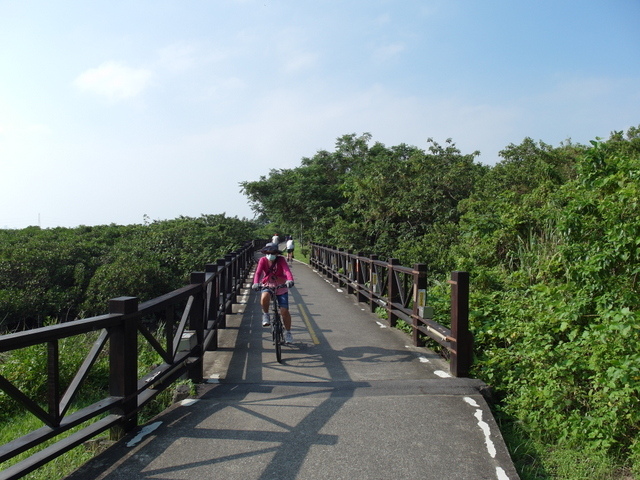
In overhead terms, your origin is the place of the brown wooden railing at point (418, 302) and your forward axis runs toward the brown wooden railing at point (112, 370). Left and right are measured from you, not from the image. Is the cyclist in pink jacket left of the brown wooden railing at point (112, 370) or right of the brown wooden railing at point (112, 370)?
right

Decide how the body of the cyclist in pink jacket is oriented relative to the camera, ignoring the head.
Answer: toward the camera

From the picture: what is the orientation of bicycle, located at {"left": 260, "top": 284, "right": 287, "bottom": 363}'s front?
toward the camera

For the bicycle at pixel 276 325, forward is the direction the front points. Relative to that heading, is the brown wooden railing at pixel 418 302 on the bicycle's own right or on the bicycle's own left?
on the bicycle's own left

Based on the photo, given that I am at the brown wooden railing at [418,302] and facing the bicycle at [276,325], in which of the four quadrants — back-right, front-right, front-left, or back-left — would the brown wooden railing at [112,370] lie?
front-left

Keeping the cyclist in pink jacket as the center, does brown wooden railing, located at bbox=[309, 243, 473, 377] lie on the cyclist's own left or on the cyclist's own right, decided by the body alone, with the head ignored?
on the cyclist's own left

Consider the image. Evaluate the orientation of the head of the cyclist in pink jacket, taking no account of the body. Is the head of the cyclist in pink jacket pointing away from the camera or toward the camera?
toward the camera
